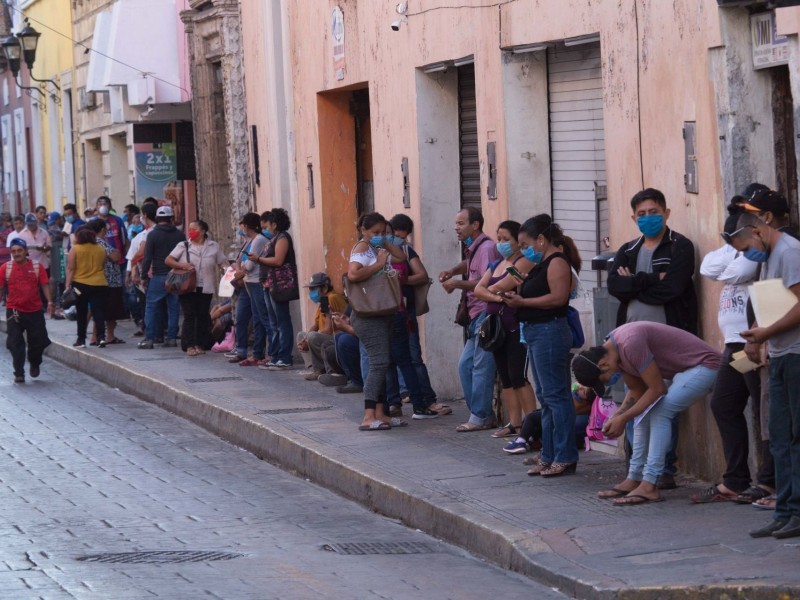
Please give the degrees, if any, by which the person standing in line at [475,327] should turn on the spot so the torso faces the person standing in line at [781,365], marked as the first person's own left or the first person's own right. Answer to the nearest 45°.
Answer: approximately 90° to the first person's own left

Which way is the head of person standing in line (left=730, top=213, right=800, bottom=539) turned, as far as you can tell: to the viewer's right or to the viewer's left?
to the viewer's left

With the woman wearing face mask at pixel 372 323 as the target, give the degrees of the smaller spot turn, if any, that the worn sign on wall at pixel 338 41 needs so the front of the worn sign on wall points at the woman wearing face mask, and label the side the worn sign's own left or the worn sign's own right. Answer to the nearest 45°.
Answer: approximately 45° to the worn sign's own left

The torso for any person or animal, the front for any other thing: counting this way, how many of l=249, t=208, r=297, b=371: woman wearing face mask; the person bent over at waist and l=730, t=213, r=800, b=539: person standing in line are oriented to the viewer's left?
3

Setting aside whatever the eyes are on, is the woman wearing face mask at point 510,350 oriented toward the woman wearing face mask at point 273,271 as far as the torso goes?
no

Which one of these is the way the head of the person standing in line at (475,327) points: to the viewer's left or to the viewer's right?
to the viewer's left

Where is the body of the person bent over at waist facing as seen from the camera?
to the viewer's left

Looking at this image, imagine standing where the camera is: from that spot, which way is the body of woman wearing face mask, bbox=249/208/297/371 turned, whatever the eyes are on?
to the viewer's left

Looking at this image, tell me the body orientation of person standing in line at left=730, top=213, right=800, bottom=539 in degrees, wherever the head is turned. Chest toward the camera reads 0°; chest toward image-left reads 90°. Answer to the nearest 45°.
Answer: approximately 90°
